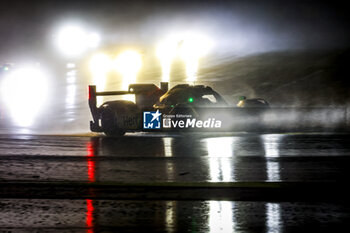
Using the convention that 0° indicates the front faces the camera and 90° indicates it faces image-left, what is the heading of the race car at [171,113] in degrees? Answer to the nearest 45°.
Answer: approximately 270°
